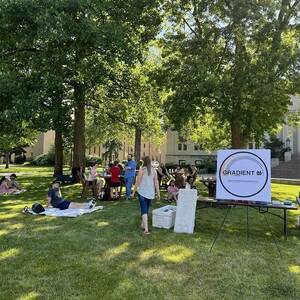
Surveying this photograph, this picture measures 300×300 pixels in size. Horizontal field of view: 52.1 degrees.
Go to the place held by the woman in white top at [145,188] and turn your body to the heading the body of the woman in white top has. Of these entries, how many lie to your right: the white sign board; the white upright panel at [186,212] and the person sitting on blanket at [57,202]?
2

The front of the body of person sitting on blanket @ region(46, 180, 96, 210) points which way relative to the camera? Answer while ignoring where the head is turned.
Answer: to the viewer's right

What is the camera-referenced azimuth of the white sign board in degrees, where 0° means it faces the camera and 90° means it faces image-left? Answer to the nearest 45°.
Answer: approximately 0°

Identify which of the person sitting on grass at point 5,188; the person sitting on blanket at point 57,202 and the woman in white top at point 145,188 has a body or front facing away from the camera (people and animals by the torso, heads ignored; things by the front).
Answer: the woman in white top

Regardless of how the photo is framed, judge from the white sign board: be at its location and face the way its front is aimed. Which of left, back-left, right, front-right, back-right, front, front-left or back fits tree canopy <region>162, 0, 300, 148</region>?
back

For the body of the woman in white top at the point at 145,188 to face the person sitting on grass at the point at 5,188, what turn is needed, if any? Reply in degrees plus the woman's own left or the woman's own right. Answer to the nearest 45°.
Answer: approximately 45° to the woman's own left

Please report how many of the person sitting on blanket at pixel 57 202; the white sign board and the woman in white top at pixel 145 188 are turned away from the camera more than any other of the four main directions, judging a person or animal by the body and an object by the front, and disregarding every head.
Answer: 1

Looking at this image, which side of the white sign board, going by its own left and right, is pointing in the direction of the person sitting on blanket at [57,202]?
right

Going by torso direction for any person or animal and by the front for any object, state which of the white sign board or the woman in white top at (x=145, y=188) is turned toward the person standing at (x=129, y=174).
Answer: the woman in white top

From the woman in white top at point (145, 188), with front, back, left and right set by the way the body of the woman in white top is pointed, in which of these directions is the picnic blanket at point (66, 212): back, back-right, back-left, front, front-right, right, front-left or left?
front-left

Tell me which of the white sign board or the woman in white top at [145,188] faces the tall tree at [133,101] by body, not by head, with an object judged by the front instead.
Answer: the woman in white top
